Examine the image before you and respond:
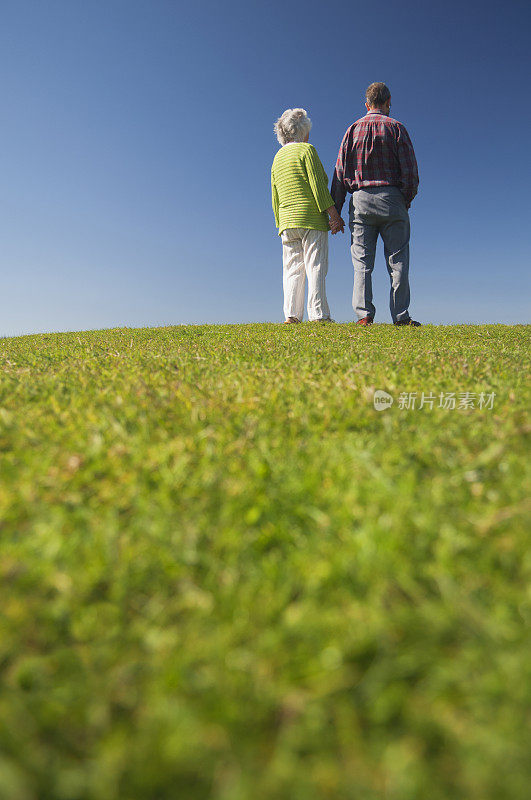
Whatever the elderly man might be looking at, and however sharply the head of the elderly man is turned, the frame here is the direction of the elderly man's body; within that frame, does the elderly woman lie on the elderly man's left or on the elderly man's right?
on the elderly man's left

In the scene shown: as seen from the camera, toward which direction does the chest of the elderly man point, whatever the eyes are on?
away from the camera
